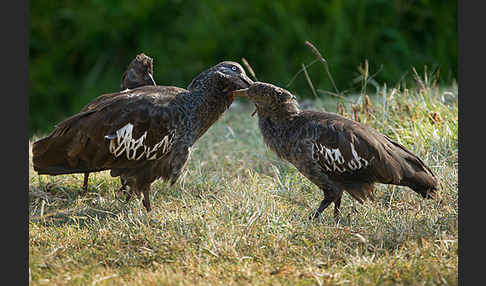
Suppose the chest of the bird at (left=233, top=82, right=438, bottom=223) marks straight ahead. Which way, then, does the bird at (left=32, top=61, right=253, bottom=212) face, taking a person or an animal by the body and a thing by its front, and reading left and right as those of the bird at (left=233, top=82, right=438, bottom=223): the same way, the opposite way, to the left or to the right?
the opposite way

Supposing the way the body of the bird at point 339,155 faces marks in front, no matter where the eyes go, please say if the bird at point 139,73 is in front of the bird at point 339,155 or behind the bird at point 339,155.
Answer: in front

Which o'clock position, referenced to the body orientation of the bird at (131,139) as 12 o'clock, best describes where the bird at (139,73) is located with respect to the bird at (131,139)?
the bird at (139,73) is roughly at 9 o'clock from the bird at (131,139).

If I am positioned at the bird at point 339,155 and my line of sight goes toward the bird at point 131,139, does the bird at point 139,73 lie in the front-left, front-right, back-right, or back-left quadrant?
front-right

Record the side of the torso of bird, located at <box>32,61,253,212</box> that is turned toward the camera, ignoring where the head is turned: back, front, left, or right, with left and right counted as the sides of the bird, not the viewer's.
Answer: right

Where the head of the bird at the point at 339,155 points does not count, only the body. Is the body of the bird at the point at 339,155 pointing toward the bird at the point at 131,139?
yes

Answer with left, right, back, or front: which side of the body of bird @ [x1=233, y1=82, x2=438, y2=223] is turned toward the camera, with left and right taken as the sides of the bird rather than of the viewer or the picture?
left
